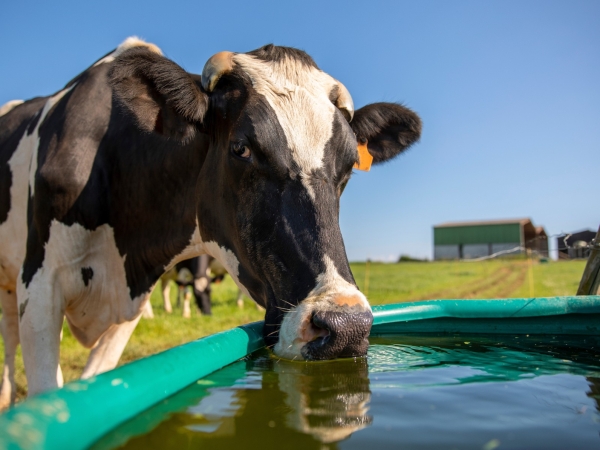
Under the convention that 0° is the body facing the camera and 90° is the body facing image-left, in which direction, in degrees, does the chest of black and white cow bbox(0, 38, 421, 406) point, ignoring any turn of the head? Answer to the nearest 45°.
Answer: approximately 315°
